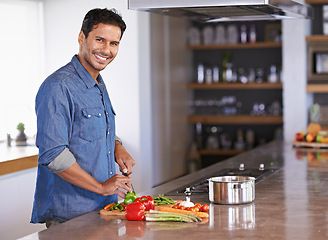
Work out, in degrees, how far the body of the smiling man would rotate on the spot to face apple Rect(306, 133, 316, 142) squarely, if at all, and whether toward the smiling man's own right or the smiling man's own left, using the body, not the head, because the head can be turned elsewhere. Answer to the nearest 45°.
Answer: approximately 90° to the smiling man's own left

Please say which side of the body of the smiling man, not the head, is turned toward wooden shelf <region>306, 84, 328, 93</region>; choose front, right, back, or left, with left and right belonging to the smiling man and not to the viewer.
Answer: left

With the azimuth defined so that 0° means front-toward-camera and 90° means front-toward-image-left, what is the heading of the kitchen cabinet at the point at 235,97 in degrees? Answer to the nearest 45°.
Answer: approximately 0°

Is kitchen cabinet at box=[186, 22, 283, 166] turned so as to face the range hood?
yes

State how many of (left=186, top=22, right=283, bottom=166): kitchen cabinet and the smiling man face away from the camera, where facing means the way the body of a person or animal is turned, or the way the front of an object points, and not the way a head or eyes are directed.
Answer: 0

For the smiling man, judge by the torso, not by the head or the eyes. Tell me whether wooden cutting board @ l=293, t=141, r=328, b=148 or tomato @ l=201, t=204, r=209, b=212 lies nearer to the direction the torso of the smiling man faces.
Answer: the tomato

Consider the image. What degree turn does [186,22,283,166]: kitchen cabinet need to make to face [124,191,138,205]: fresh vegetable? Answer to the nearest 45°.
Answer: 0° — it already faces it

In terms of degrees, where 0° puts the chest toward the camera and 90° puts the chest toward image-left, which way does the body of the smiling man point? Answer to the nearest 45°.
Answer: approximately 315°

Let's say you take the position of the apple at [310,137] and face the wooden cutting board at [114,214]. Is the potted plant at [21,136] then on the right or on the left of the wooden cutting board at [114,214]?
right

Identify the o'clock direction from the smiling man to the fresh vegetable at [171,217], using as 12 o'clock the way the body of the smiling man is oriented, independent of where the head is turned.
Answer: The fresh vegetable is roughly at 12 o'clock from the smiling man.

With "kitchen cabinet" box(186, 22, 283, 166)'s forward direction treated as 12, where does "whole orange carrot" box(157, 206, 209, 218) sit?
The whole orange carrot is roughly at 12 o'clock from the kitchen cabinet.

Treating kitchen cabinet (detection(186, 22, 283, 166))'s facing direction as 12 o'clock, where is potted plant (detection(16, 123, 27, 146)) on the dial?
The potted plant is roughly at 1 o'clock from the kitchen cabinet.

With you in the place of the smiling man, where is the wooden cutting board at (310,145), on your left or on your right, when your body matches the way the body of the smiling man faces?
on your left
